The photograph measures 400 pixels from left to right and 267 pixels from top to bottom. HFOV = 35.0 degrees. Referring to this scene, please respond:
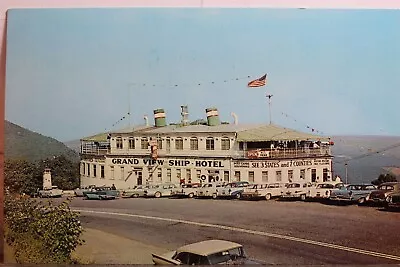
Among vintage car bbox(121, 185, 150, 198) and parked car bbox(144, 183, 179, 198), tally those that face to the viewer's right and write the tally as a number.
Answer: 0

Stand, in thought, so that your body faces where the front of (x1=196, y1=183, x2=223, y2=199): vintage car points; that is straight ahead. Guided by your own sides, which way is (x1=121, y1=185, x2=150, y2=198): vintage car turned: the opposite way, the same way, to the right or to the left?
the same way

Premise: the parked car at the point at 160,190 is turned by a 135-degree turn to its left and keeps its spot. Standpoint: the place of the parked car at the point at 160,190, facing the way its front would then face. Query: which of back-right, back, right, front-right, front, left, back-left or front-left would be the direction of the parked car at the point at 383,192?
front

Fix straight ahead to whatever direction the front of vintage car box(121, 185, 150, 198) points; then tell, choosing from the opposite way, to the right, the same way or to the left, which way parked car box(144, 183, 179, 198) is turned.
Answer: the same way

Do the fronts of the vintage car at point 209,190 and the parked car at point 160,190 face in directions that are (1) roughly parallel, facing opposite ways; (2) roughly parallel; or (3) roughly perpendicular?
roughly parallel

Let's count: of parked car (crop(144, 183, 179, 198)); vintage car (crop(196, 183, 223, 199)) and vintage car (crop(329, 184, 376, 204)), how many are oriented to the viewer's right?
0

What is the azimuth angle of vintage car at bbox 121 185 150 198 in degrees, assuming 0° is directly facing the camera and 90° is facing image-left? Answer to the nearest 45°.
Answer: approximately 45°
